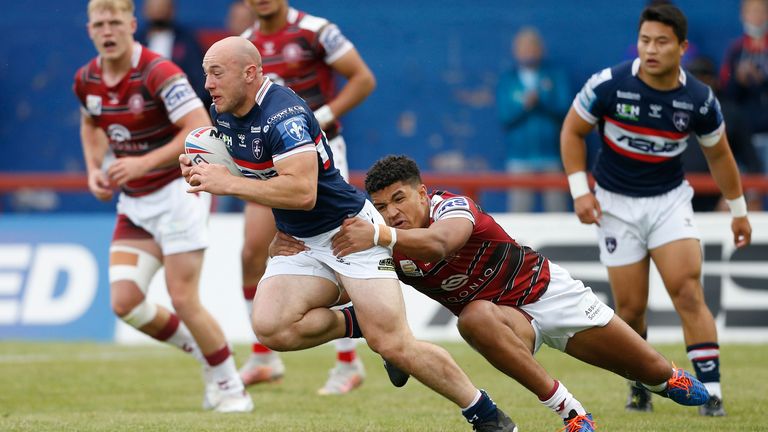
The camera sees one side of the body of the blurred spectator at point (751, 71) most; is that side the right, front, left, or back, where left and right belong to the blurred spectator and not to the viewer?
front

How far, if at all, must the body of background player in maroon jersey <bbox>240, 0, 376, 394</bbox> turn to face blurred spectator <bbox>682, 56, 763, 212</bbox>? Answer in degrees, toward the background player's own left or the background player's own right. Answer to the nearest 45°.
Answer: approximately 180°

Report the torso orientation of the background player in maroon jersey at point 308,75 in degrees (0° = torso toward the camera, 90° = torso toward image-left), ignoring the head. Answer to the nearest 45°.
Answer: approximately 45°

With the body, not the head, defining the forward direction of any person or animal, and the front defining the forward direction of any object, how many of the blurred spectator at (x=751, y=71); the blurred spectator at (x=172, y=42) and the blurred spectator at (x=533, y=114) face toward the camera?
3

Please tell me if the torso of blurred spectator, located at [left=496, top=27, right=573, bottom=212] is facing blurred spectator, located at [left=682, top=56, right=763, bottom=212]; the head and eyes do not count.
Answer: no

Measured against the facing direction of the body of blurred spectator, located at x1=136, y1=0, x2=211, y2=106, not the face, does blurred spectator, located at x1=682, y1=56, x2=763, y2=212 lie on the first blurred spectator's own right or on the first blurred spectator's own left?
on the first blurred spectator's own left

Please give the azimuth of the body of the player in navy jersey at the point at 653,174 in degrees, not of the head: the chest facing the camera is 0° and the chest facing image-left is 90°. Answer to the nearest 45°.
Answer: approximately 0°

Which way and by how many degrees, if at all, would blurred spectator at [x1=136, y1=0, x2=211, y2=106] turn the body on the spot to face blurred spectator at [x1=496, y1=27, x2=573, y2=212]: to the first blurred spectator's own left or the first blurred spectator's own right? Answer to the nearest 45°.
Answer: approximately 90° to the first blurred spectator's own left

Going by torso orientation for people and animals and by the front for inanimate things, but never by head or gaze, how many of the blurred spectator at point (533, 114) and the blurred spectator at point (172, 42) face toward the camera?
2

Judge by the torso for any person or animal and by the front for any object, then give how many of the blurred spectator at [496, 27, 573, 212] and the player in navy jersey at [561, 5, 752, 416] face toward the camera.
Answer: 2

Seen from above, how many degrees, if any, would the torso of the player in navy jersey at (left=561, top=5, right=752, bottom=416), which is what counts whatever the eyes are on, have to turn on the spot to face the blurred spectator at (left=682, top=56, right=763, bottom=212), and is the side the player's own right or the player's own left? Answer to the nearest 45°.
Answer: approximately 180°

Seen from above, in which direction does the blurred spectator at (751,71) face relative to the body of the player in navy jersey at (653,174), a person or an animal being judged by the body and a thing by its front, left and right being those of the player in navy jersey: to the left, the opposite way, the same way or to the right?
the same way

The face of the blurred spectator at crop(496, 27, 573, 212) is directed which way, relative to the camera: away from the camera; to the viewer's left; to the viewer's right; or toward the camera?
toward the camera

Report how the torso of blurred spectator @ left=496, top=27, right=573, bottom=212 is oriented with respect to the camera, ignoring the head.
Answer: toward the camera

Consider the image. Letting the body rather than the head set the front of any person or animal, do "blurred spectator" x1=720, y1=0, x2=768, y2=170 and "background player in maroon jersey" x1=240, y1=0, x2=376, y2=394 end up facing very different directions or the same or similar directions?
same or similar directions

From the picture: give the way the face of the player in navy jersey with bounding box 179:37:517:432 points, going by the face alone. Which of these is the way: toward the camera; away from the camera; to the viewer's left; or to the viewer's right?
to the viewer's left
